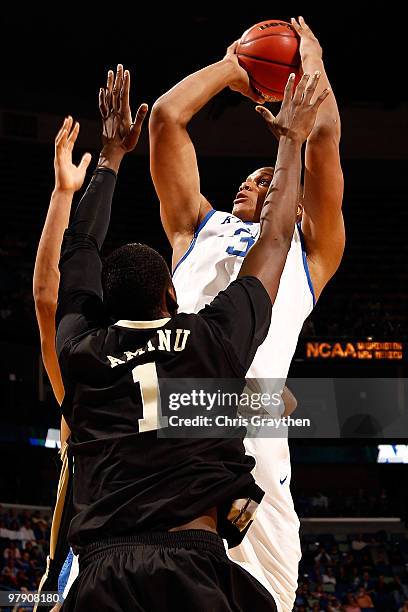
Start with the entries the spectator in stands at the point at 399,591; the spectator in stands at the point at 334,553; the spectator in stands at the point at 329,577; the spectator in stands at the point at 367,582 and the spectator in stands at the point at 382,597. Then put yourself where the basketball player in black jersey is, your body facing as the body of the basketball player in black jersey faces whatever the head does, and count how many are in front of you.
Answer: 5

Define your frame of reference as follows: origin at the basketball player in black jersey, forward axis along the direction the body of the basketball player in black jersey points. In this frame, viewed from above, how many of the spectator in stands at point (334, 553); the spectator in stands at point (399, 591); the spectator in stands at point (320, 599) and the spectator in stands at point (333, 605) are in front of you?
4

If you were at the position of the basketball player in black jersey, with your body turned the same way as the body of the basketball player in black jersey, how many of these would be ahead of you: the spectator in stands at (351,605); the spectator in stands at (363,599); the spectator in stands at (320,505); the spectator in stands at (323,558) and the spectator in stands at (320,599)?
5

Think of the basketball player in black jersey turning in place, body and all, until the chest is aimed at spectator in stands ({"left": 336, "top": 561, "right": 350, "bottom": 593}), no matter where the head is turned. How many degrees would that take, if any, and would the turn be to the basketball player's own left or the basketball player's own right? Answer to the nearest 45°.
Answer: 0° — they already face them

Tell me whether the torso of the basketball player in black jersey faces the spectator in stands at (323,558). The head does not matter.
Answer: yes

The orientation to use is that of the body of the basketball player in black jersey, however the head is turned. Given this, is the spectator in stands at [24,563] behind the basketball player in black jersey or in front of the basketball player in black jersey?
in front

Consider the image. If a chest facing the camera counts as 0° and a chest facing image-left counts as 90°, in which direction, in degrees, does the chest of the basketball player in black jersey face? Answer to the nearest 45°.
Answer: approximately 180°

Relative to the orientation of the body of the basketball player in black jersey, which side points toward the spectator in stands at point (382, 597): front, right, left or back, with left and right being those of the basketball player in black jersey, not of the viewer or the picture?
front

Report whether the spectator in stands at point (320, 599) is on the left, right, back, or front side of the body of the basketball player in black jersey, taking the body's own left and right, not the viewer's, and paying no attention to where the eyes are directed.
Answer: front

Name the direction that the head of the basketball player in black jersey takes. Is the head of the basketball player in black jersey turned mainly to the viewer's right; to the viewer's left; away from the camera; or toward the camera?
away from the camera

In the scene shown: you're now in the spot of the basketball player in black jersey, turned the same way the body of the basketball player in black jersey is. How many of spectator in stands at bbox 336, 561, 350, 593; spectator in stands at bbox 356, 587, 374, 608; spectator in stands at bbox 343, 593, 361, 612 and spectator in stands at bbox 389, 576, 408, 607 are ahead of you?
4
